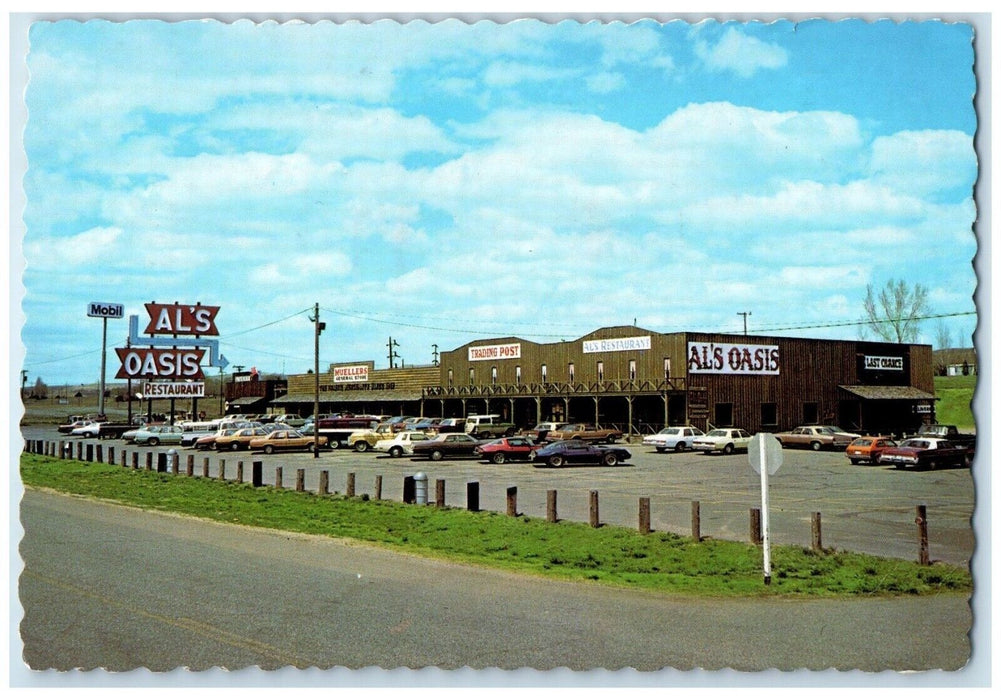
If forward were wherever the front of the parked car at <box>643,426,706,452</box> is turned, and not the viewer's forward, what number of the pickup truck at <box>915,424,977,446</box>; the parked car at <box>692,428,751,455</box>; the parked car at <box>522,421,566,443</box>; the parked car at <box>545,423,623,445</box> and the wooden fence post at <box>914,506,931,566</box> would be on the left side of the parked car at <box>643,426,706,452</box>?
2

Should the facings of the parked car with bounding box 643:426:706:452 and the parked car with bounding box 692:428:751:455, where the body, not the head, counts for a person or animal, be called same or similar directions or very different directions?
same or similar directions

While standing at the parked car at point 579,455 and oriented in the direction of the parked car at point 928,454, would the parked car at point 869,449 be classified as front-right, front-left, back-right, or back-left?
front-left
